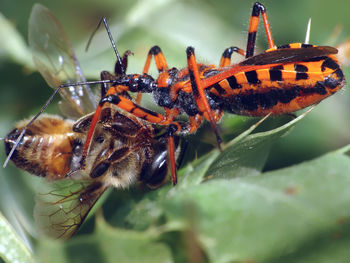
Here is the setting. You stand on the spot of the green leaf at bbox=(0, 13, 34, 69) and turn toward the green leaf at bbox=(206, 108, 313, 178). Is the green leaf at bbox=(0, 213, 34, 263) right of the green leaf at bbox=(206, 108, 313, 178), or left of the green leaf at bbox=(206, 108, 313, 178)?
right

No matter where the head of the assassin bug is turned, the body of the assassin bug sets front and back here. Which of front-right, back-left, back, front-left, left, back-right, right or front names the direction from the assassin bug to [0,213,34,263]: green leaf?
front-left

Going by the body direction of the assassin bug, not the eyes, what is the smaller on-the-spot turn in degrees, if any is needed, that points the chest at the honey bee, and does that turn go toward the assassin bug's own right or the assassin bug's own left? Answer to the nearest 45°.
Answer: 0° — it already faces it

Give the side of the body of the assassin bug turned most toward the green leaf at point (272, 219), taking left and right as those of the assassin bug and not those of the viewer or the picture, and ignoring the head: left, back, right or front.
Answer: left

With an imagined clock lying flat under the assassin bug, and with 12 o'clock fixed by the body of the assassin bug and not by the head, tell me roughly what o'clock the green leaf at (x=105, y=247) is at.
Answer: The green leaf is roughly at 10 o'clock from the assassin bug.

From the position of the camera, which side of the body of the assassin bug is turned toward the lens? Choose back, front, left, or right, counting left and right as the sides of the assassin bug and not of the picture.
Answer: left

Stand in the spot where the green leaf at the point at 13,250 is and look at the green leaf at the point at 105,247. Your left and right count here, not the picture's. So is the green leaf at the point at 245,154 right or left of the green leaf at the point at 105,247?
left

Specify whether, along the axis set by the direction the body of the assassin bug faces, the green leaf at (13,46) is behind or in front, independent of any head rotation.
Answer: in front

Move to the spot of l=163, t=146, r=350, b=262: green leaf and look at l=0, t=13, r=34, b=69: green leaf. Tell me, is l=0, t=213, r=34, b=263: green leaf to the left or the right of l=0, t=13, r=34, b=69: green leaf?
left
